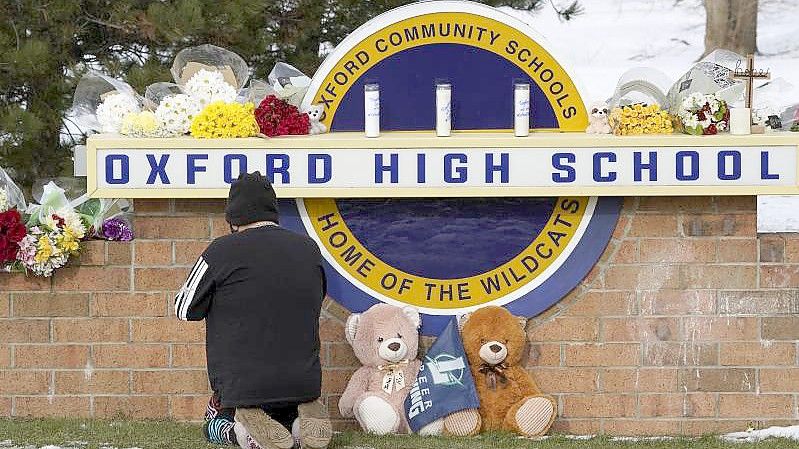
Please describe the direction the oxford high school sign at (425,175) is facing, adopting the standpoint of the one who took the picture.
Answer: facing the viewer

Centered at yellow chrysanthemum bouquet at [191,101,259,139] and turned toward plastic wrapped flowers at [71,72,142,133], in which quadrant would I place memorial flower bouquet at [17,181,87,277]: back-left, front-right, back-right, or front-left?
front-left

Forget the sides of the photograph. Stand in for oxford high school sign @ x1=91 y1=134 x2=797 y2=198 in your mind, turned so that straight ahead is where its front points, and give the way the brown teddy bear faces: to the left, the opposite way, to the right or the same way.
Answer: the same way

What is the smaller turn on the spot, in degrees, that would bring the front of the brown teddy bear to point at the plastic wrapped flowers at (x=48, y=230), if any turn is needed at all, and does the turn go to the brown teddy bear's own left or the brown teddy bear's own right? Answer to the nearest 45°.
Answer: approximately 90° to the brown teddy bear's own right

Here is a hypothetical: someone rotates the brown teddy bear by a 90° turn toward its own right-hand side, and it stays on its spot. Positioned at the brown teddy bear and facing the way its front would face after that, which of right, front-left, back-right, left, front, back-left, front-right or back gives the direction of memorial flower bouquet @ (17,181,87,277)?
front

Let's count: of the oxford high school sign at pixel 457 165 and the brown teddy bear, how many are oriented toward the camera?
2

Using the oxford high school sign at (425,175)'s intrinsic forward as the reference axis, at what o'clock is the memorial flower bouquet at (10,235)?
The memorial flower bouquet is roughly at 3 o'clock from the oxford high school sign.

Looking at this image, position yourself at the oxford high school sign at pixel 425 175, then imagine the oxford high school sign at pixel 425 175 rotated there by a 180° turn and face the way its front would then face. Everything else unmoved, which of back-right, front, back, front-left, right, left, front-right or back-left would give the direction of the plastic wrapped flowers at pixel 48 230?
left

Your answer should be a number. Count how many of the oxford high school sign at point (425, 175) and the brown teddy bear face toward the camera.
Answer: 2

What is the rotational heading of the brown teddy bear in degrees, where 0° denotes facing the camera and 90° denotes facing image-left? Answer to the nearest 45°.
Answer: approximately 0°

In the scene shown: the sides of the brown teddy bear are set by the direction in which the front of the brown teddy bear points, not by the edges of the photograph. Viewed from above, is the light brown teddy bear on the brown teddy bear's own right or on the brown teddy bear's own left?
on the brown teddy bear's own right

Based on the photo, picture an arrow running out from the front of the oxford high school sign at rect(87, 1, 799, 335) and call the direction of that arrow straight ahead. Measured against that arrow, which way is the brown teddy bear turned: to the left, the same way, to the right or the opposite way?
the same way
